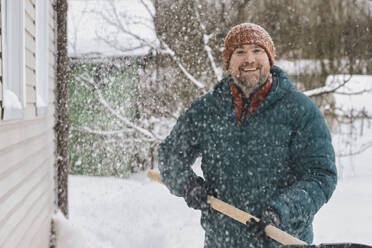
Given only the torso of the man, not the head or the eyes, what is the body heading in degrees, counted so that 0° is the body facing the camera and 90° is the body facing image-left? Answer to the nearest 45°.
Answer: approximately 0°

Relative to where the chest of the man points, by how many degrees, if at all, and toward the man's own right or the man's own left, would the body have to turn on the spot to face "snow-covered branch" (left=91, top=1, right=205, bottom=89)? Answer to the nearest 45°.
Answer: approximately 180°

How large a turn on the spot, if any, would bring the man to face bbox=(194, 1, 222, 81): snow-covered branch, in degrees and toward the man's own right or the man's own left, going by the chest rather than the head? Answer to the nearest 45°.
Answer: approximately 180°
